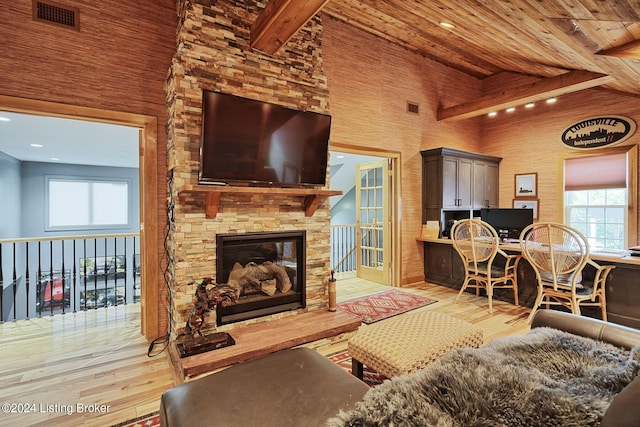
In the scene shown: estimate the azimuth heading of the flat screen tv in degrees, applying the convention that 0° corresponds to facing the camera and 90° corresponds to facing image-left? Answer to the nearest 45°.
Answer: approximately 315°

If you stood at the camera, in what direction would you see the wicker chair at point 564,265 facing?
facing away from the viewer and to the right of the viewer

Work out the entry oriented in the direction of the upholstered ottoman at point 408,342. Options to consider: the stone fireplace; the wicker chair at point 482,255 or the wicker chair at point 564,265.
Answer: the stone fireplace

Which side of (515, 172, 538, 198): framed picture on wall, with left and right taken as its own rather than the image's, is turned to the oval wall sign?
left

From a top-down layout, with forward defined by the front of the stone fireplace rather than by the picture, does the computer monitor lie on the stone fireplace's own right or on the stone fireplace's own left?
on the stone fireplace's own left

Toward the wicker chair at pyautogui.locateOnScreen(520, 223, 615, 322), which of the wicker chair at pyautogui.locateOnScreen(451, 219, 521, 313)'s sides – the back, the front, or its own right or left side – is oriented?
right

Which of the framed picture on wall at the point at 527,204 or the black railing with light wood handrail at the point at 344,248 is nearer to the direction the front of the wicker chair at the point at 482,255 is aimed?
the framed picture on wall

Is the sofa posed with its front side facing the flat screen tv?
yes
